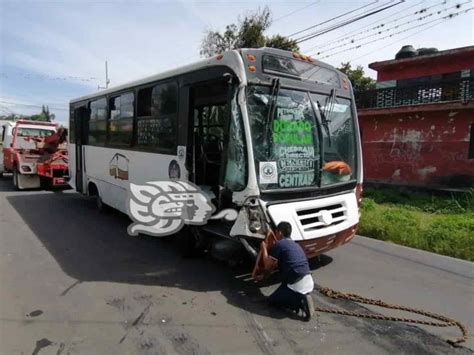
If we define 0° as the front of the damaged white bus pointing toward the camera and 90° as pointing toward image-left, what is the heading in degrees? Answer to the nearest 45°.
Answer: approximately 315°

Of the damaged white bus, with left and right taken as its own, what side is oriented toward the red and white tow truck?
back

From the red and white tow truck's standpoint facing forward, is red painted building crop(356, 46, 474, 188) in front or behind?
behind

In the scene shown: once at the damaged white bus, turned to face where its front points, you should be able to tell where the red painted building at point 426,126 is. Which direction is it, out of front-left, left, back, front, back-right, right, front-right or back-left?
left
